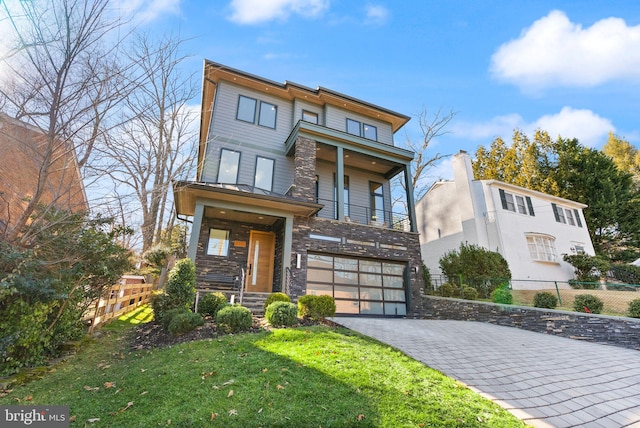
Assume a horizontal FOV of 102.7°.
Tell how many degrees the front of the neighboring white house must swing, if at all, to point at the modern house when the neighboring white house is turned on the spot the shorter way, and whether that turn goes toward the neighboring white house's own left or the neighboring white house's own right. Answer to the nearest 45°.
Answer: approximately 90° to the neighboring white house's own right

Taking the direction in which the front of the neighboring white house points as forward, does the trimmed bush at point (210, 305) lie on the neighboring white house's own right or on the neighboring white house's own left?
on the neighboring white house's own right

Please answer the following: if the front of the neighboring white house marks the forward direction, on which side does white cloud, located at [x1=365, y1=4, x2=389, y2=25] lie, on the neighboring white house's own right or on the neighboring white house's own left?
on the neighboring white house's own right

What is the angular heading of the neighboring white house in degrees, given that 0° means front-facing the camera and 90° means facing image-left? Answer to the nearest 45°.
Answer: approximately 315°

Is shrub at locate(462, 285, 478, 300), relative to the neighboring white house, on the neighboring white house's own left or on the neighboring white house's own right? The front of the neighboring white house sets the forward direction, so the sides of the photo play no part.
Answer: on the neighboring white house's own right

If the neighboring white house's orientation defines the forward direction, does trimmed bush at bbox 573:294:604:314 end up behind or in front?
in front

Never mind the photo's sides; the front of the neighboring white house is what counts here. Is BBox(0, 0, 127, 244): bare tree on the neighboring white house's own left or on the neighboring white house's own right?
on the neighboring white house's own right

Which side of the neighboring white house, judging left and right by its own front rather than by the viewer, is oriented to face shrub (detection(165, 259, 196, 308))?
right
